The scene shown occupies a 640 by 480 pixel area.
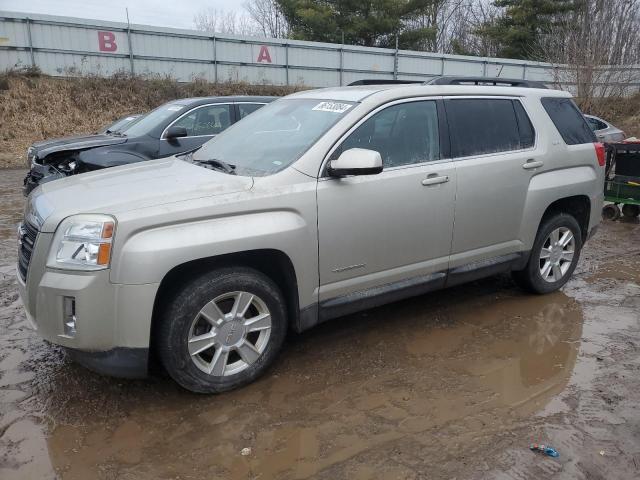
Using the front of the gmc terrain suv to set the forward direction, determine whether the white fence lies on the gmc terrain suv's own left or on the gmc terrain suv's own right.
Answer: on the gmc terrain suv's own right

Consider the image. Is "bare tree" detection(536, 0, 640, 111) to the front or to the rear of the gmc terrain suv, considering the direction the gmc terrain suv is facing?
to the rear

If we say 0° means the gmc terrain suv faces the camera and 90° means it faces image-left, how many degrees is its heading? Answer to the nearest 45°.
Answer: approximately 45°

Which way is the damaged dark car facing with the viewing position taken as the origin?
facing the viewer and to the left of the viewer

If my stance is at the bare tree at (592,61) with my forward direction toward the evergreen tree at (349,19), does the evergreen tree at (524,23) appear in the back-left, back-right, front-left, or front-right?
front-right

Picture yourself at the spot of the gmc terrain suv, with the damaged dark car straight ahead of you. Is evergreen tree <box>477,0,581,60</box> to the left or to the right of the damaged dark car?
right

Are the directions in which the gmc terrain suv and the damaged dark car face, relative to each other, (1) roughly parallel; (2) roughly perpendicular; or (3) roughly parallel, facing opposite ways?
roughly parallel

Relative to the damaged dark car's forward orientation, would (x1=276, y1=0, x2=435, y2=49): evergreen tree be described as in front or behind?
behind

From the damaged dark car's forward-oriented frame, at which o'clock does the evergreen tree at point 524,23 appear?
The evergreen tree is roughly at 6 o'clock from the damaged dark car.

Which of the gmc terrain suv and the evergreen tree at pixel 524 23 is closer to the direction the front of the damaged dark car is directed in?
the gmc terrain suv

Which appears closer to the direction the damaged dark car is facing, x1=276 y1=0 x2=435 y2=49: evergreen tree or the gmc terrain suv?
the gmc terrain suv

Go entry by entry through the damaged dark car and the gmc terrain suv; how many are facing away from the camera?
0
